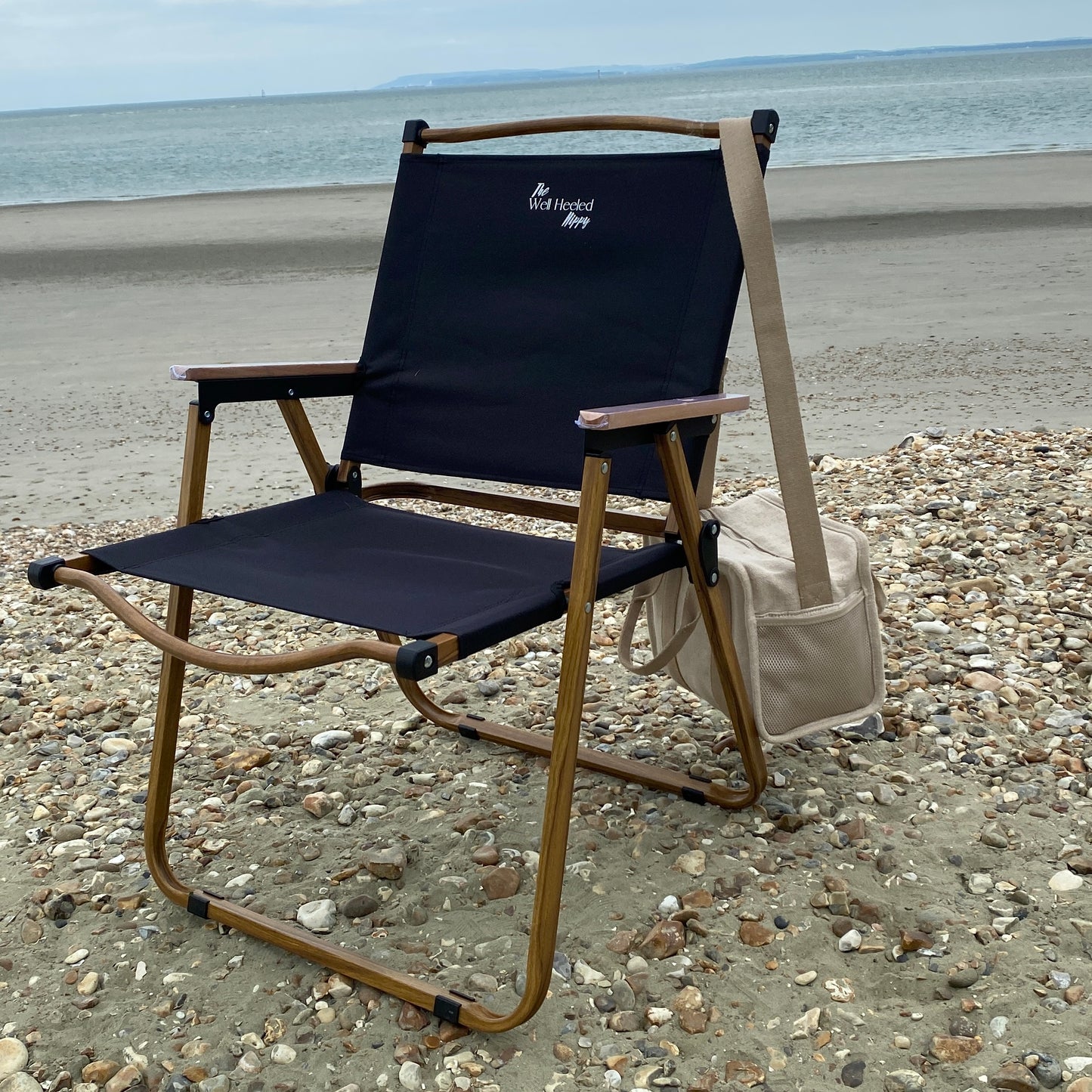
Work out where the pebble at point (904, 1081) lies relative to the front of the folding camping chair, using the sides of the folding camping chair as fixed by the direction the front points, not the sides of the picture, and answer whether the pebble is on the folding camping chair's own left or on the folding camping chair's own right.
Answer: on the folding camping chair's own left

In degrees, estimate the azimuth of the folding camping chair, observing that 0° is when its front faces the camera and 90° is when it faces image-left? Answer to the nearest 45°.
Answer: approximately 45°

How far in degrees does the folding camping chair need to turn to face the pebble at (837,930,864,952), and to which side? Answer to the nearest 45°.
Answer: approximately 90° to its left

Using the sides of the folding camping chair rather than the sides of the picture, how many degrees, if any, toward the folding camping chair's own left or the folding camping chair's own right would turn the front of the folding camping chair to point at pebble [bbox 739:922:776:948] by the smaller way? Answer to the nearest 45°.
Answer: approximately 90° to the folding camping chair's own left

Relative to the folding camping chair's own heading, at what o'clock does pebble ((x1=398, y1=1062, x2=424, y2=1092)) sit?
The pebble is roughly at 11 o'clock from the folding camping chair.

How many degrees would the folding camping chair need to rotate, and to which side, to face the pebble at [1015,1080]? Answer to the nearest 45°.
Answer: approximately 90° to its left

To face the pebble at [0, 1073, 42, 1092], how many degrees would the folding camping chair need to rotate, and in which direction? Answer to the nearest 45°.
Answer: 0° — it already faces it
